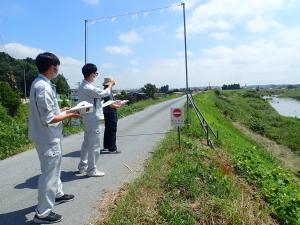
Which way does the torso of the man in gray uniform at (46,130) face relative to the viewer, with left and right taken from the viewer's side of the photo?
facing to the right of the viewer

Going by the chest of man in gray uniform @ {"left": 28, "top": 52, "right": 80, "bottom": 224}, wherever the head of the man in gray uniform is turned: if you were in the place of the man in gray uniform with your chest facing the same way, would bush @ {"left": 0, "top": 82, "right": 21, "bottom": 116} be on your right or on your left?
on your left

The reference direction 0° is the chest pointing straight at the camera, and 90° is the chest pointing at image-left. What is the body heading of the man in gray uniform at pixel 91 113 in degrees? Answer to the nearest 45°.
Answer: approximately 270°

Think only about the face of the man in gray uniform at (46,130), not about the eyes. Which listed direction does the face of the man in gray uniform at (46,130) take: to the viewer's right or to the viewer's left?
to the viewer's right

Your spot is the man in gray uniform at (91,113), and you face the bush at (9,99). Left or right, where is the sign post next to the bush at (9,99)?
right

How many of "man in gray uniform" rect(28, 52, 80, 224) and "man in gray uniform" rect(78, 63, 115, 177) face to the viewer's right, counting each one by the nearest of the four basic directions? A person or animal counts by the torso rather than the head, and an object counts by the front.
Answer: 2

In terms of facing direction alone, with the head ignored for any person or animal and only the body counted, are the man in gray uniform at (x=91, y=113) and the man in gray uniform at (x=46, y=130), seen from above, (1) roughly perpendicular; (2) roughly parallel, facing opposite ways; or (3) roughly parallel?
roughly parallel

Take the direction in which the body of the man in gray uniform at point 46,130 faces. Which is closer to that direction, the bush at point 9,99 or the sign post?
the sign post
